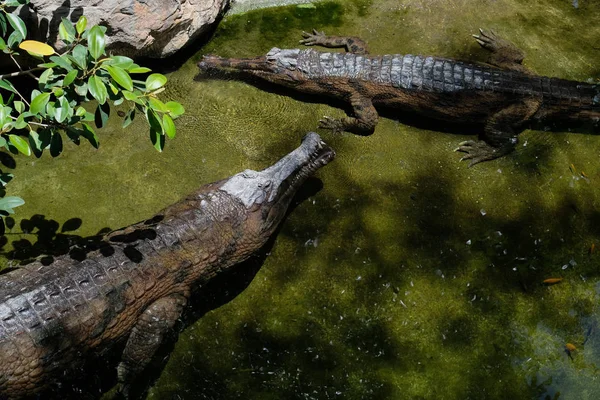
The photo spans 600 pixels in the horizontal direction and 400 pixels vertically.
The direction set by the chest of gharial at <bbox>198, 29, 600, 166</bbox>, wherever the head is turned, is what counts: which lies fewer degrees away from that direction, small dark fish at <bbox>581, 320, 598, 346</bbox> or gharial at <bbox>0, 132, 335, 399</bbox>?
the gharial

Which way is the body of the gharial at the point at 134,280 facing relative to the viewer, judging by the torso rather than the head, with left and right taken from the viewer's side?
facing away from the viewer and to the right of the viewer

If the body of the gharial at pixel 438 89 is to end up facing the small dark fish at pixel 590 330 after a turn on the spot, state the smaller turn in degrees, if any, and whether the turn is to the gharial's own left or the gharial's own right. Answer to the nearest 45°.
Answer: approximately 135° to the gharial's own left

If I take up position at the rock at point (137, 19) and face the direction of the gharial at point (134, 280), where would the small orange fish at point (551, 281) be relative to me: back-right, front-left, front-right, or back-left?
front-left

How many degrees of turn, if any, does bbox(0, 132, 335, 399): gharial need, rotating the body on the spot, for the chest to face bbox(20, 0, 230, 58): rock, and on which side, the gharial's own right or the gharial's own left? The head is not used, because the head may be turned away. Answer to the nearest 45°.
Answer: approximately 45° to the gharial's own left

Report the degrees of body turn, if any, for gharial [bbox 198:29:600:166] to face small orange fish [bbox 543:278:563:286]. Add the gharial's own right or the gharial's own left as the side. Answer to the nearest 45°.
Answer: approximately 135° to the gharial's own left

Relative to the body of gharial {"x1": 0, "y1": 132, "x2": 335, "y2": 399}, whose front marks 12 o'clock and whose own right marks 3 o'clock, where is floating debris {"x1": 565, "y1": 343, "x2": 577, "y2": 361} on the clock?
The floating debris is roughly at 2 o'clock from the gharial.

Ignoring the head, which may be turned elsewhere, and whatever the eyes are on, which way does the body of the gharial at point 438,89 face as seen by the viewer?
to the viewer's left

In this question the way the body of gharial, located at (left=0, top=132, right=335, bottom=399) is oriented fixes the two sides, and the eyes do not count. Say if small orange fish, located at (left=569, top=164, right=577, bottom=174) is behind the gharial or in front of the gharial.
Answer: in front

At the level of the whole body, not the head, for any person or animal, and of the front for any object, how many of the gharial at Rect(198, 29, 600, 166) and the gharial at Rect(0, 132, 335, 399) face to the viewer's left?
1

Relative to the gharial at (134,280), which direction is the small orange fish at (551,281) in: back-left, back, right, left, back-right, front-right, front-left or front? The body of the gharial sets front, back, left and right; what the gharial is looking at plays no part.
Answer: front-right

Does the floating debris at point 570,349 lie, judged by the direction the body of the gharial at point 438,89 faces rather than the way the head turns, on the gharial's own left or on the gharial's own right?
on the gharial's own left

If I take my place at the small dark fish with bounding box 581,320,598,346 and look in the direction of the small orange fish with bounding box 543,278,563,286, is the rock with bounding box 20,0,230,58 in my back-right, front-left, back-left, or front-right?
front-left

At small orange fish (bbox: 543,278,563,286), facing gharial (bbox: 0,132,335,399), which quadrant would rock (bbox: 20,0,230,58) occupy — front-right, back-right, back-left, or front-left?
front-right
